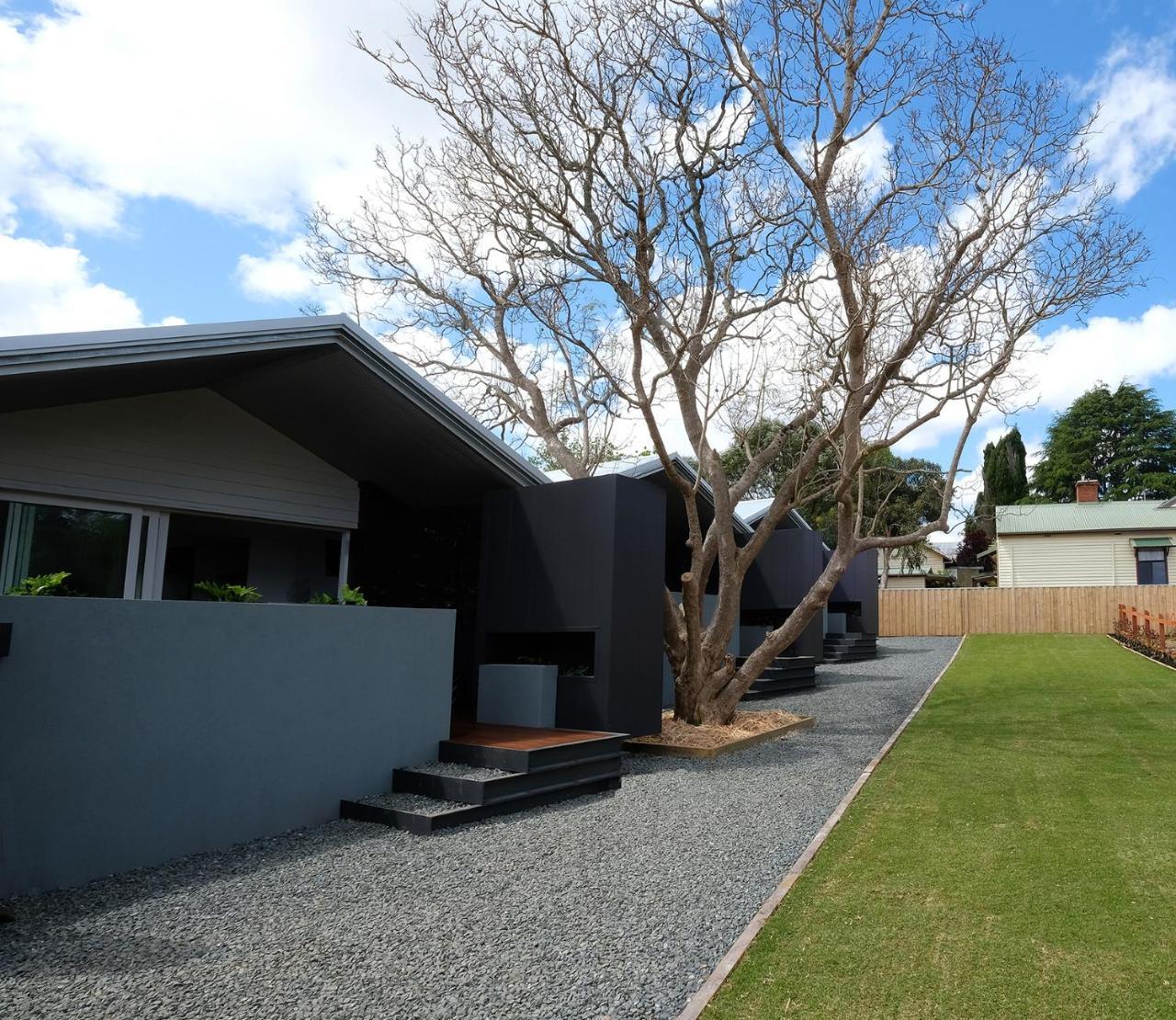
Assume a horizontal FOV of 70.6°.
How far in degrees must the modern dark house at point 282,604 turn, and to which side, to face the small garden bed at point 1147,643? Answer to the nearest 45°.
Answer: approximately 90° to its left

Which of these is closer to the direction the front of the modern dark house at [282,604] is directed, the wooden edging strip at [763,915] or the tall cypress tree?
the wooden edging strip

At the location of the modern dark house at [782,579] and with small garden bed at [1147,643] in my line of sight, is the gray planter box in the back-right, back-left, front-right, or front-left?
back-right

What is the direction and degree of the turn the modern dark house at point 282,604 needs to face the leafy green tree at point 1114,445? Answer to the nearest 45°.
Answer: approximately 90° to its left

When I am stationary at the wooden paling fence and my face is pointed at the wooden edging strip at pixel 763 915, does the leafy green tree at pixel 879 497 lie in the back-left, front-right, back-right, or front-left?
back-right

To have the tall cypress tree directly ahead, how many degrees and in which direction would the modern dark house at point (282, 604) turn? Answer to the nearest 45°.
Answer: approximately 90° to its left

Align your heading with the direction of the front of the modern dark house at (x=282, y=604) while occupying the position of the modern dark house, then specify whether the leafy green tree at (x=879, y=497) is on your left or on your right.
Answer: on your left

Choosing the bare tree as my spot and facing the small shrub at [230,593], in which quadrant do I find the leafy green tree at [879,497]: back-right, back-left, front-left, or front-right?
back-right

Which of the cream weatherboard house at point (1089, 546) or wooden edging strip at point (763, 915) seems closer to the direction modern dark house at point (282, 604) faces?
the wooden edging strip

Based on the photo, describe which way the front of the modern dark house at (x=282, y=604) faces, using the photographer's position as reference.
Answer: facing the viewer and to the right of the viewer

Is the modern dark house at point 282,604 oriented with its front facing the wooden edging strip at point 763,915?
yes

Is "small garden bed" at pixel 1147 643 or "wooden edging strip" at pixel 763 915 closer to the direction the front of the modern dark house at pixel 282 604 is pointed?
the wooden edging strip

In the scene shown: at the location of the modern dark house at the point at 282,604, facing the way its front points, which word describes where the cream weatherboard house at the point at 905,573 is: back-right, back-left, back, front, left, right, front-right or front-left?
left

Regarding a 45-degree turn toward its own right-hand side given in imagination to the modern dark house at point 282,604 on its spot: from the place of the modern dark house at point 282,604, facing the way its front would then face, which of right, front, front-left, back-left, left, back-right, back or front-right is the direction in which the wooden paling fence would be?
back-left
